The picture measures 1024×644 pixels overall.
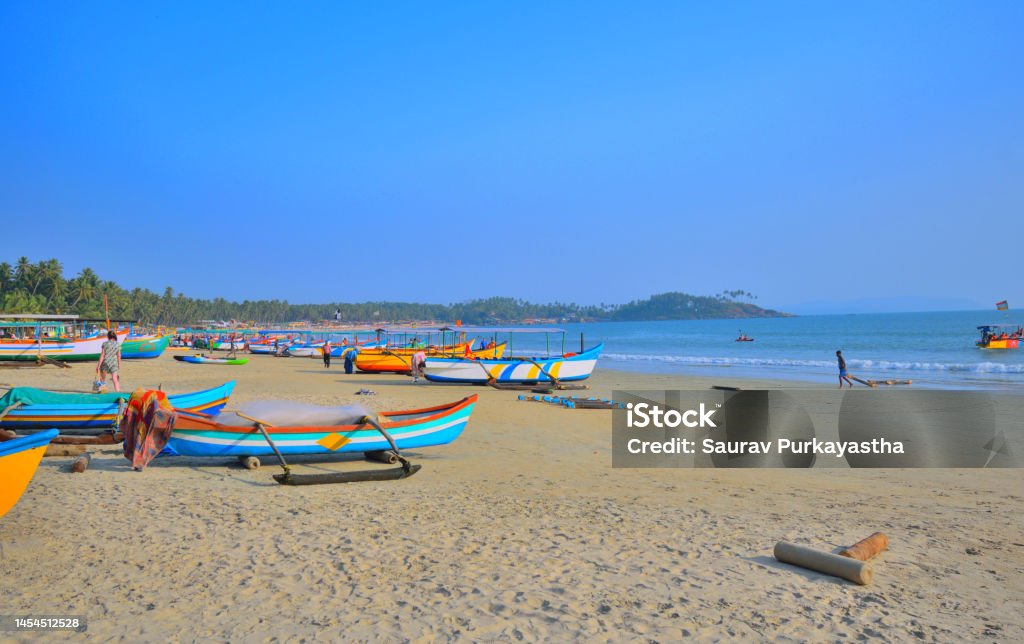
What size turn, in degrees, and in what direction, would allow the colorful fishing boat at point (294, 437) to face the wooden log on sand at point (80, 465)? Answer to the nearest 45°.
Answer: approximately 180°

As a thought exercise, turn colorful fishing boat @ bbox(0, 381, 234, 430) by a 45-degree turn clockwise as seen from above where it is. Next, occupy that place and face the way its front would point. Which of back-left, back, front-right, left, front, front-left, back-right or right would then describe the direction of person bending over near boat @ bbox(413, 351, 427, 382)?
left

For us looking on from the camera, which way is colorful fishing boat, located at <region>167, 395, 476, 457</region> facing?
facing to the right of the viewer

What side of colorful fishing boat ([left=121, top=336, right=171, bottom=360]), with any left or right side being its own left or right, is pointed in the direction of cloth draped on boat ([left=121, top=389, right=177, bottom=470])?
right

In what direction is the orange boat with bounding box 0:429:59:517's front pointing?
to the viewer's right

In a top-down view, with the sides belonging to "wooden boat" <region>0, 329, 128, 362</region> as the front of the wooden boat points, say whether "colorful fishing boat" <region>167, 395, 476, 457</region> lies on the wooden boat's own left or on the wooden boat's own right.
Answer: on the wooden boat's own right

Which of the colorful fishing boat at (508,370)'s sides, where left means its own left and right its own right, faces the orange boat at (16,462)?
right

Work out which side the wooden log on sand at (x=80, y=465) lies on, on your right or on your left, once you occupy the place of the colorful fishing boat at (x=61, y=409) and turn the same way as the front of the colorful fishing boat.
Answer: on your right

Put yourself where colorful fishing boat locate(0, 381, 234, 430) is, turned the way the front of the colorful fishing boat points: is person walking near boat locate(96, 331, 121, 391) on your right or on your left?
on your left

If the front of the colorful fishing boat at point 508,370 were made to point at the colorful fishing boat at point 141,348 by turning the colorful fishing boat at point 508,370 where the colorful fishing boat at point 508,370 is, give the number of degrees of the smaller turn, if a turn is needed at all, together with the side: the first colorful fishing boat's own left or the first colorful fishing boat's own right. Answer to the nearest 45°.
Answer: approximately 135° to the first colorful fishing boat's own left

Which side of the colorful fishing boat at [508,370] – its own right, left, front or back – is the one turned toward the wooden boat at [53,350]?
back

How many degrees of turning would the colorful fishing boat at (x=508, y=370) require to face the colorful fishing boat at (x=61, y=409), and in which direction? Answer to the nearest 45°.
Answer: approximately 135° to its right

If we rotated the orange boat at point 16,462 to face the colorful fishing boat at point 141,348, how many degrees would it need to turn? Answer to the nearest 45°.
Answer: approximately 90° to its left

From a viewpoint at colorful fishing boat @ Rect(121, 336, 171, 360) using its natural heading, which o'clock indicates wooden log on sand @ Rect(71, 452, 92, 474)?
The wooden log on sand is roughly at 3 o'clock from the colorful fishing boat.

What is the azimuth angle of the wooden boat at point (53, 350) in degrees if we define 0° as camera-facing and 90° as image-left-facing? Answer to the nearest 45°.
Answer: approximately 270°

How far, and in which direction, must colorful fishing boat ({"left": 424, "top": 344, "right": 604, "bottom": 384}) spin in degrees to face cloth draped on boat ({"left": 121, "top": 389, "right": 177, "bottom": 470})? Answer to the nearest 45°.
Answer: approximately 90° to its right

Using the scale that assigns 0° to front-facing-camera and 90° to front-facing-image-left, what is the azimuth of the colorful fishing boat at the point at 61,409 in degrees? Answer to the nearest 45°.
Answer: approximately 270°
